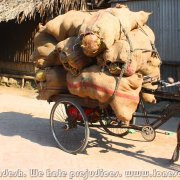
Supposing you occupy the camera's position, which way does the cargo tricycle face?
facing the viewer and to the right of the viewer

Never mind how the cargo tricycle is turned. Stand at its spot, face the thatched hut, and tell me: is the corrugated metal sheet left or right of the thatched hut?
right

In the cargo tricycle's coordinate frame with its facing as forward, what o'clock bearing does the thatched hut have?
The thatched hut is roughly at 7 o'clock from the cargo tricycle.
